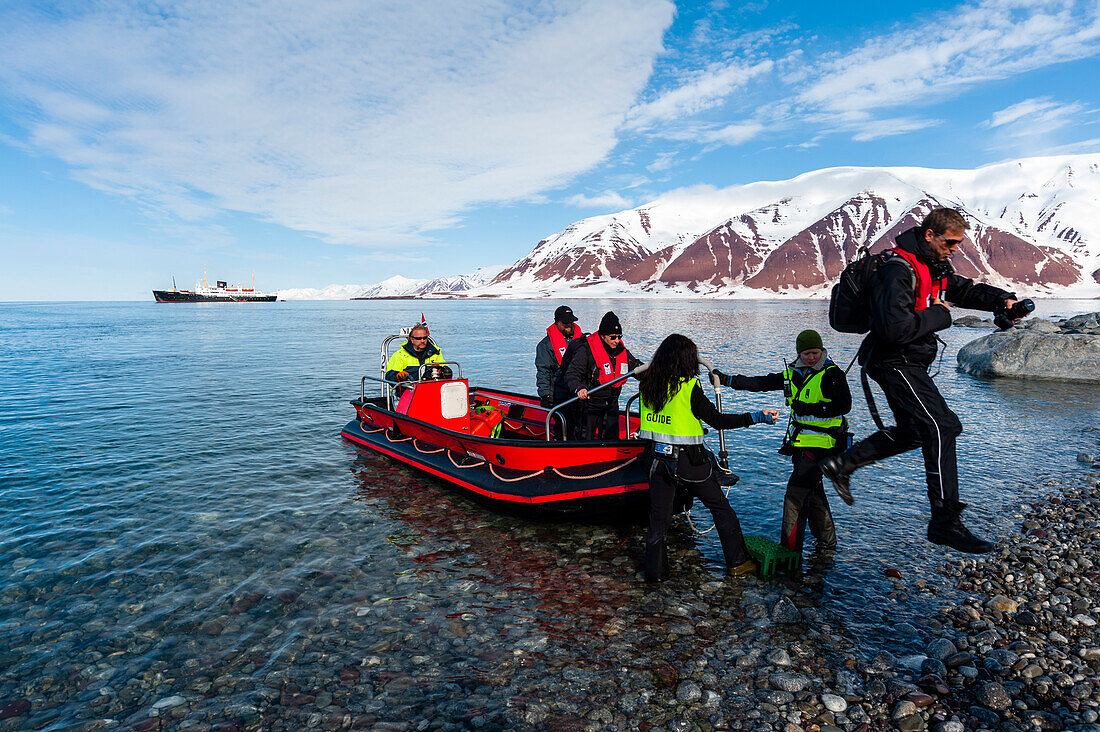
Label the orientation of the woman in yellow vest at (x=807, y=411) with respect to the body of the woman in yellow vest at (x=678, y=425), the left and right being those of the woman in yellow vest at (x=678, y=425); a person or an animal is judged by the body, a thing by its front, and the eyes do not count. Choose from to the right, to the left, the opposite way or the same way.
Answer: the opposite way

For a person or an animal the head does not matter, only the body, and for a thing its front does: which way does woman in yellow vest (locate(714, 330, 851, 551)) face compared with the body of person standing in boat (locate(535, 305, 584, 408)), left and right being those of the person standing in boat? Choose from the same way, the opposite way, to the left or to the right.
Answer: to the right

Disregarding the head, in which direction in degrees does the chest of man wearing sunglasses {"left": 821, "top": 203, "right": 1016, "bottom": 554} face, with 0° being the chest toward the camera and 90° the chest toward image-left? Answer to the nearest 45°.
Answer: approximately 270°

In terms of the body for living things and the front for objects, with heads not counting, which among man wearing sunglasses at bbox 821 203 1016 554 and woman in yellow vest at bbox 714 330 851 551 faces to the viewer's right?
the man wearing sunglasses

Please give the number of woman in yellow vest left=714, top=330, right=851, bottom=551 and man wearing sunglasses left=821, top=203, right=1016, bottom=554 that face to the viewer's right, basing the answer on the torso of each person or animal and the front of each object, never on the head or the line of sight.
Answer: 1

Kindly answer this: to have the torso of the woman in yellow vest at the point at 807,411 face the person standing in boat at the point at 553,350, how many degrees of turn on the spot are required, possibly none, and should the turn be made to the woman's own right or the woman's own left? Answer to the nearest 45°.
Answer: approximately 90° to the woman's own right
